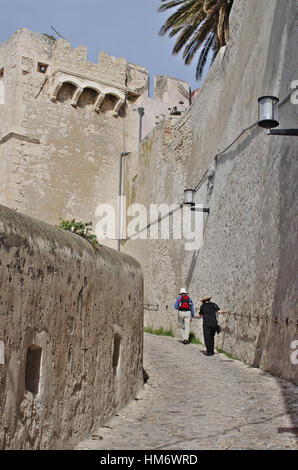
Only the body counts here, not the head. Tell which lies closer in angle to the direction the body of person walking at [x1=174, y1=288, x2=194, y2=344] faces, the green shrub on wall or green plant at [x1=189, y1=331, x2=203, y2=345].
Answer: the green plant

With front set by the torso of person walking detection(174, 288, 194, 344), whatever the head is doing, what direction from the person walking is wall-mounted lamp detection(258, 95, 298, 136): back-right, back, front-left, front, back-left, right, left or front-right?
back

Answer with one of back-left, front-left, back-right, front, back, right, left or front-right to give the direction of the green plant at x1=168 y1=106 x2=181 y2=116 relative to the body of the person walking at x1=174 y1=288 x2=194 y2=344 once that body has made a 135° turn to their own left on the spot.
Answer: back-right

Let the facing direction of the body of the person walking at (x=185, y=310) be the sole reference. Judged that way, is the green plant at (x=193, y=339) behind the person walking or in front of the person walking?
in front

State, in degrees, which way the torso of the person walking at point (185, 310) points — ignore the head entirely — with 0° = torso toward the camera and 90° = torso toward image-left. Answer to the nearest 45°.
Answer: approximately 180°

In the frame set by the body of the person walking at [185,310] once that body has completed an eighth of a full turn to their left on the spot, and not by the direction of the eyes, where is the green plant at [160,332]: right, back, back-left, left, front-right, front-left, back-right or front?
front-right

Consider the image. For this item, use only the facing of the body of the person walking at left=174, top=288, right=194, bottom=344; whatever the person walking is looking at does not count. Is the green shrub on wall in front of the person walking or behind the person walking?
behind

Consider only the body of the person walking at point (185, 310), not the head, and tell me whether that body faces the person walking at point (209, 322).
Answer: no

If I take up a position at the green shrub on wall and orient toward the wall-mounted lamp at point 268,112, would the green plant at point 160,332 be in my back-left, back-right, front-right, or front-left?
front-left
